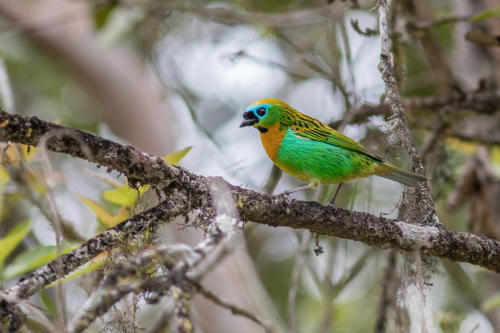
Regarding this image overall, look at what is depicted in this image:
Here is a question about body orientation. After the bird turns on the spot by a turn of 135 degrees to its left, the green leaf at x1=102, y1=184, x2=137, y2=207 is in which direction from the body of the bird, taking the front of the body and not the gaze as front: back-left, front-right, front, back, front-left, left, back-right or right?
right

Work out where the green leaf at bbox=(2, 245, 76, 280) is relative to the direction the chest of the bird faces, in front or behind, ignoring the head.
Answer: in front

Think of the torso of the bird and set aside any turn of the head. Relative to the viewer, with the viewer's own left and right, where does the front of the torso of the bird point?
facing to the left of the viewer

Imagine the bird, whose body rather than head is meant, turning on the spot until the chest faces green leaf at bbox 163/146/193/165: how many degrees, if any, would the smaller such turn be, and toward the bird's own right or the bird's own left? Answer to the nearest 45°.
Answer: approximately 45° to the bird's own left

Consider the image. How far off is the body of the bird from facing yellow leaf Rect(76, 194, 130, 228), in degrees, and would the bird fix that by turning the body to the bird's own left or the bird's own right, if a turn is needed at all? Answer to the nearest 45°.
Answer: approximately 45° to the bird's own left
